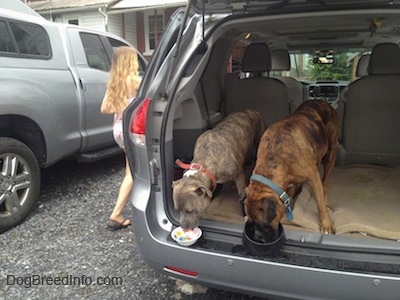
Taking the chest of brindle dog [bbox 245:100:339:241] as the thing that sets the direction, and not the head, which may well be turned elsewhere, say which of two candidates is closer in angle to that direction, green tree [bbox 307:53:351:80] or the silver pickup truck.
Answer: the silver pickup truck

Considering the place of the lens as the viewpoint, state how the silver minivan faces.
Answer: facing away from the viewer

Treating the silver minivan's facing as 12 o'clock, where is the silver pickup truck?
The silver pickup truck is roughly at 10 o'clock from the silver minivan.

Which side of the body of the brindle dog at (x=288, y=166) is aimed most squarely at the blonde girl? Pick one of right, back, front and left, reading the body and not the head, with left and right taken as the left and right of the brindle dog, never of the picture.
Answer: right

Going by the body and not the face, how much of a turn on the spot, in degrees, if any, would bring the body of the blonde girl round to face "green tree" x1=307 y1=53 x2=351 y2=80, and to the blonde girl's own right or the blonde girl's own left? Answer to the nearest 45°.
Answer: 0° — they already face it

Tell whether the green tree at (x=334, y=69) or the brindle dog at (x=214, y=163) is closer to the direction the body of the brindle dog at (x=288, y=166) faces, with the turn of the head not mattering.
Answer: the brindle dog

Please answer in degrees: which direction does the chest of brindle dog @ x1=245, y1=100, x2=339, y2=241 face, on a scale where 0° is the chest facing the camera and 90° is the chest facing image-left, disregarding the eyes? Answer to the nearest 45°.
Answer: approximately 45°

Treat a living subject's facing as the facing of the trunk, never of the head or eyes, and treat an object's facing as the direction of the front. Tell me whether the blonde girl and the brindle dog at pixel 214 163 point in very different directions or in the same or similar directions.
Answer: very different directions

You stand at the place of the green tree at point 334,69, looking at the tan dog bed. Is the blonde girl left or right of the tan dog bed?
right

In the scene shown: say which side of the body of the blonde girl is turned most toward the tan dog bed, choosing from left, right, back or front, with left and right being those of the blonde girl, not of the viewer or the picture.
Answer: right

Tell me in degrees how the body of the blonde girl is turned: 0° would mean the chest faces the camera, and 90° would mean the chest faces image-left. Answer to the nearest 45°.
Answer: approximately 225°

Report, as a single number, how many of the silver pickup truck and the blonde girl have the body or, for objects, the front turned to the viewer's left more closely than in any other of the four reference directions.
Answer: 0
